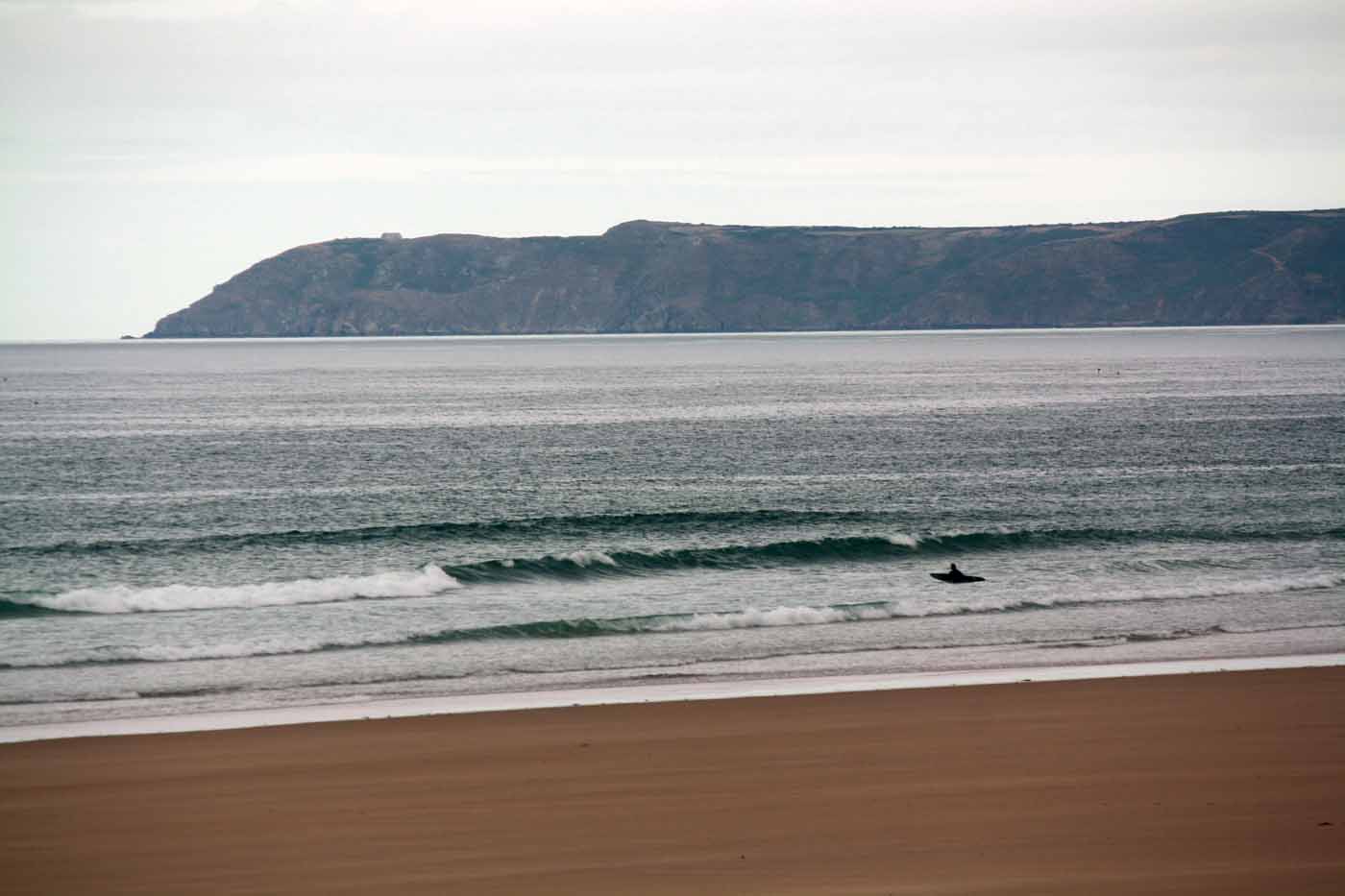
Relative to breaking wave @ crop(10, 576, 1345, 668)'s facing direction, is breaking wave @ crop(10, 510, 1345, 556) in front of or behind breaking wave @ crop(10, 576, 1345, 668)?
behind

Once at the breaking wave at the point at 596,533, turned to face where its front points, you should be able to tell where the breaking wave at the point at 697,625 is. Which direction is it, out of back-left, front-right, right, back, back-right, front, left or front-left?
front

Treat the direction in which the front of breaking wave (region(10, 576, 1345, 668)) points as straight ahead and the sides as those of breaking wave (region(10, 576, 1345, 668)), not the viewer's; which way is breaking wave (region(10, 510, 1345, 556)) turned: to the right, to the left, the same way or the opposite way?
the same way

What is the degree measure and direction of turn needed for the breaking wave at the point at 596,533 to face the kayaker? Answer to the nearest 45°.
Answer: approximately 45° to its left

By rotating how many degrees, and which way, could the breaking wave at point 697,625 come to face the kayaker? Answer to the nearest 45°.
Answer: approximately 135° to its left

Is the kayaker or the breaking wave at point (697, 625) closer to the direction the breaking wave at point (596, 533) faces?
the breaking wave

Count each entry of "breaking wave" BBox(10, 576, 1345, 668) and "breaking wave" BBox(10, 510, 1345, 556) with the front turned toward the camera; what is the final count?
2

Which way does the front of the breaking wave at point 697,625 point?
toward the camera
